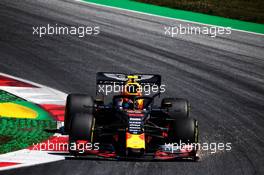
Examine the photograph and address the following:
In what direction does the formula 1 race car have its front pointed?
toward the camera
